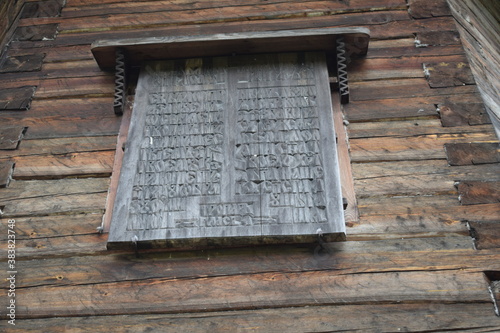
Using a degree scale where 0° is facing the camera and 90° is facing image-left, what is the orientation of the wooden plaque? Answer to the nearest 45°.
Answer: approximately 0°

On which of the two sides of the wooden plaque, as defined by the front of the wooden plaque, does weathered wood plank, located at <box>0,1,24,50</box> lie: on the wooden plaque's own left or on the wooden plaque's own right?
on the wooden plaque's own right
